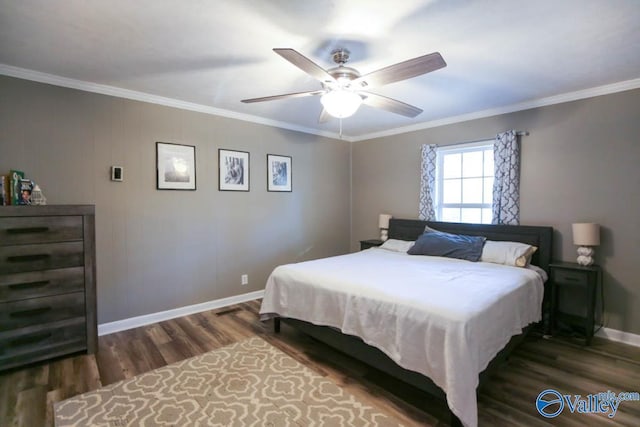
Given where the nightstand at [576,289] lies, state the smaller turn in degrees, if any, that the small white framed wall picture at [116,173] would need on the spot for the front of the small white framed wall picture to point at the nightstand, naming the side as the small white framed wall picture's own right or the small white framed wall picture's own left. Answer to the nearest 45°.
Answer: approximately 45° to the small white framed wall picture's own left

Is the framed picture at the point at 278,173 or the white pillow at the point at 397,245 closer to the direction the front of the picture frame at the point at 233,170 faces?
the white pillow

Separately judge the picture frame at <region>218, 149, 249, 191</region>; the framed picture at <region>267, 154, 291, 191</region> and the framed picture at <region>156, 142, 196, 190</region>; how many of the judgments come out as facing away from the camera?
0

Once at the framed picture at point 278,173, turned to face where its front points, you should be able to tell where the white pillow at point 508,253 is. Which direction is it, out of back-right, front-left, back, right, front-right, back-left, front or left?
front

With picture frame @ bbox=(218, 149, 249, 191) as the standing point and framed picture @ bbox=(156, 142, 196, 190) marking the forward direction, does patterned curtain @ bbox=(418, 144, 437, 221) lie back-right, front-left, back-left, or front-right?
back-left

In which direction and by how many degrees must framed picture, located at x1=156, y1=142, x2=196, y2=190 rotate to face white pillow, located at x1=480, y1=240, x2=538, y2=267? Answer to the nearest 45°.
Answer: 0° — it already faces it

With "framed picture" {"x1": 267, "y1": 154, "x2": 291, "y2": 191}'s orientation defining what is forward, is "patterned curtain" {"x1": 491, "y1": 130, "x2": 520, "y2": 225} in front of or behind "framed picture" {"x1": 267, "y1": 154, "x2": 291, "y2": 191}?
in front

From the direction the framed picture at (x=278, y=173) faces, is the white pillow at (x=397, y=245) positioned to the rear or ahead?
ahead

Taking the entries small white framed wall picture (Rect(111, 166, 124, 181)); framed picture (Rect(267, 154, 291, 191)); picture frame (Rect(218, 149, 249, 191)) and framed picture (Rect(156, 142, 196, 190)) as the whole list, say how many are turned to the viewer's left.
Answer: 0

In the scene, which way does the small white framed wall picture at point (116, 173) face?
toward the camera

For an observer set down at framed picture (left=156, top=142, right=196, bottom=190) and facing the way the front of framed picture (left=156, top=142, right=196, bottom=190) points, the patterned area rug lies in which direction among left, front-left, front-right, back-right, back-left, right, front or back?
front-right

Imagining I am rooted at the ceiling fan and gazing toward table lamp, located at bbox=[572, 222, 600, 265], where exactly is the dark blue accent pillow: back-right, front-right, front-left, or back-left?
front-left

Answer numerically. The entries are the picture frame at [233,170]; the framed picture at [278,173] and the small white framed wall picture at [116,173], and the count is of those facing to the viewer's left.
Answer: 0

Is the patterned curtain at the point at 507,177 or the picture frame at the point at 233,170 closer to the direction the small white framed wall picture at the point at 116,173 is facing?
the patterned curtain

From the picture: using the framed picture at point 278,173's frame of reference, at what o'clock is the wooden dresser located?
The wooden dresser is roughly at 3 o'clock from the framed picture.

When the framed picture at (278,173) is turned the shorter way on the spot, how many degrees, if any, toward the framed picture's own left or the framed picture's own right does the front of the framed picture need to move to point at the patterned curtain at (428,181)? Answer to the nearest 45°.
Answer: approximately 45° to the framed picture's own left

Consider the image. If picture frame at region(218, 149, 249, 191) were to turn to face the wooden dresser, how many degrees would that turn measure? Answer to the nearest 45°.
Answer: approximately 90° to its right

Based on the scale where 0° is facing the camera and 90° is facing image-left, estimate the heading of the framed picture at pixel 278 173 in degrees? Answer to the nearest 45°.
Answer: approximately 315°
